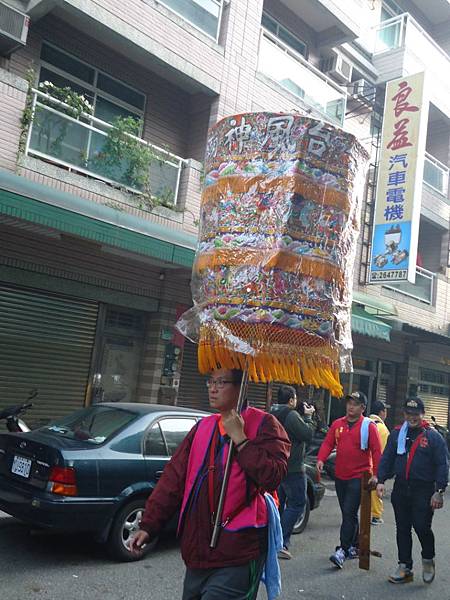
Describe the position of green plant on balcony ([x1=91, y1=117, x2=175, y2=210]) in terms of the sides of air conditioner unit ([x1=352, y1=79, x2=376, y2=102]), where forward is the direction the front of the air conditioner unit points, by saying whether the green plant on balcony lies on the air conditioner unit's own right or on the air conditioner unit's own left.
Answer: on the air conditioner unit's own right

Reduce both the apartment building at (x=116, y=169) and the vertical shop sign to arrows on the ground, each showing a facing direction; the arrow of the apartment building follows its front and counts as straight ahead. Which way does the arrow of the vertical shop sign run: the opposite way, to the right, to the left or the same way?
to the right

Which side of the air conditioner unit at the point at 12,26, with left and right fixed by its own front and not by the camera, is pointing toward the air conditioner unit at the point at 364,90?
left

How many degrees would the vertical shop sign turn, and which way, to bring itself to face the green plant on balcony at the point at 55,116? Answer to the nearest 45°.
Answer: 0° — it already faces it

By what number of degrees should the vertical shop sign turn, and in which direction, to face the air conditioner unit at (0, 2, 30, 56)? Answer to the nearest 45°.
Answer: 0° — it already faces it

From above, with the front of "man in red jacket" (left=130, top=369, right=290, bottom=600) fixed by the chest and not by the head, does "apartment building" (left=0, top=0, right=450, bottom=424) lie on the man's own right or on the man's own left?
on the man's own right

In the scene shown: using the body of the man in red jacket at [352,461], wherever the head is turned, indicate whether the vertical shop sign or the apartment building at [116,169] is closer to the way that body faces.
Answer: the apartment building

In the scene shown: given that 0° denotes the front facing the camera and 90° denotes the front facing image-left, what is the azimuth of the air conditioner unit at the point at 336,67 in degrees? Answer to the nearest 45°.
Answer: approximately 315°

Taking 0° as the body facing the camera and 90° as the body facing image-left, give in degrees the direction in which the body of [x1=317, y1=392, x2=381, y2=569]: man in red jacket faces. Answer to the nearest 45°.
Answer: approximately 45°

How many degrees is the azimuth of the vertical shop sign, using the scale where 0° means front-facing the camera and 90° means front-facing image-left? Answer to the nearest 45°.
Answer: approximately 45°
